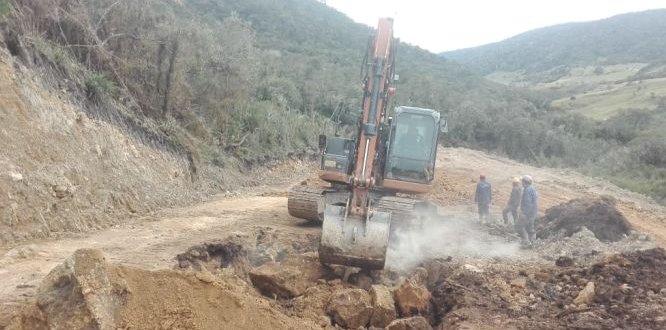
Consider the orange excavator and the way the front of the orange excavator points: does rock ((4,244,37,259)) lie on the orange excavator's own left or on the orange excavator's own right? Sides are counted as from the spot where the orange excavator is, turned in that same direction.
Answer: on the orange excavator's own right

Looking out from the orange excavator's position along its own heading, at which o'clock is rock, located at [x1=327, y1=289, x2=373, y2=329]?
The rock is roughly at 12 o'clock from the orange excavator.

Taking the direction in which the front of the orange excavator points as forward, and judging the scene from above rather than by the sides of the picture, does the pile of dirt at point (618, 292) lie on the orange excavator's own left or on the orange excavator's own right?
on the orange excavator's own left

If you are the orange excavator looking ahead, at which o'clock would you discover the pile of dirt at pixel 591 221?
The pile of dirt is roughly at 8 o'clock from the orange excavator.

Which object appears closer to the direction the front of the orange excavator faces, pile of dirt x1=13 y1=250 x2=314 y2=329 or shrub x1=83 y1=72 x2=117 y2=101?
the pile of dirt

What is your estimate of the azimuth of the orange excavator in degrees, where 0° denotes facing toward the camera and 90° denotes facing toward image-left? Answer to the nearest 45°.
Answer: approximately 0°

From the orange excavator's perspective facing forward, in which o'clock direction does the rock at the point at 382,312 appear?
The rock is roughly at 12 o'clock from the orange excavator.

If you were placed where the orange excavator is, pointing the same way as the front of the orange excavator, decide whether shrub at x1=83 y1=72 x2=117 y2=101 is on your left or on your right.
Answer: on your right

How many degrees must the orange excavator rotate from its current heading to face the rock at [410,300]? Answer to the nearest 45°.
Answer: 0° — it already faces it
